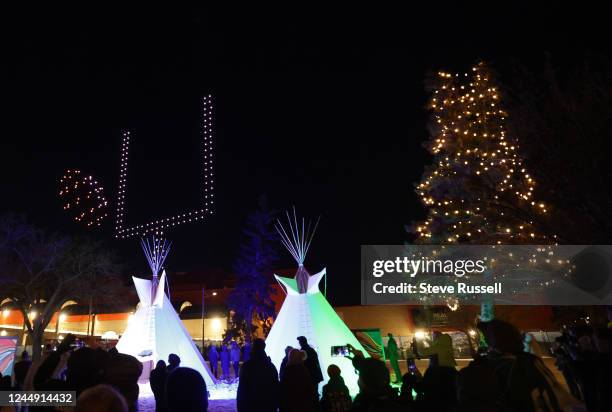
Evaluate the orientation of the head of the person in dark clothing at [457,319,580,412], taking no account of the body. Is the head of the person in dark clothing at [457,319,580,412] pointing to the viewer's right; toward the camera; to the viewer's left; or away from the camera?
away from the camera

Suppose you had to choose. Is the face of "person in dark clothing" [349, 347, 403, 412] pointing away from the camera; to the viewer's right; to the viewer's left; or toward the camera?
away from the camera

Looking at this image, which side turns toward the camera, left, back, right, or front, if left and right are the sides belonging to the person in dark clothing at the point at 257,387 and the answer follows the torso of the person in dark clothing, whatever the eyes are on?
back

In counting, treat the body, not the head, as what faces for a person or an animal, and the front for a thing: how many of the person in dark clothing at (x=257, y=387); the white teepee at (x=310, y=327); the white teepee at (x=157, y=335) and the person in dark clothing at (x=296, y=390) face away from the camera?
2

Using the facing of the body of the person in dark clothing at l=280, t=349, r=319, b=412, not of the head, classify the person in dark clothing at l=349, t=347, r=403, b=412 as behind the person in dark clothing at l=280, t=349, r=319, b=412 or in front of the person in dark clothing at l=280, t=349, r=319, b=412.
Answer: behind

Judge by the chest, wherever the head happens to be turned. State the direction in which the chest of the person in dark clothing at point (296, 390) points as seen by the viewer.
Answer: away from the camera
